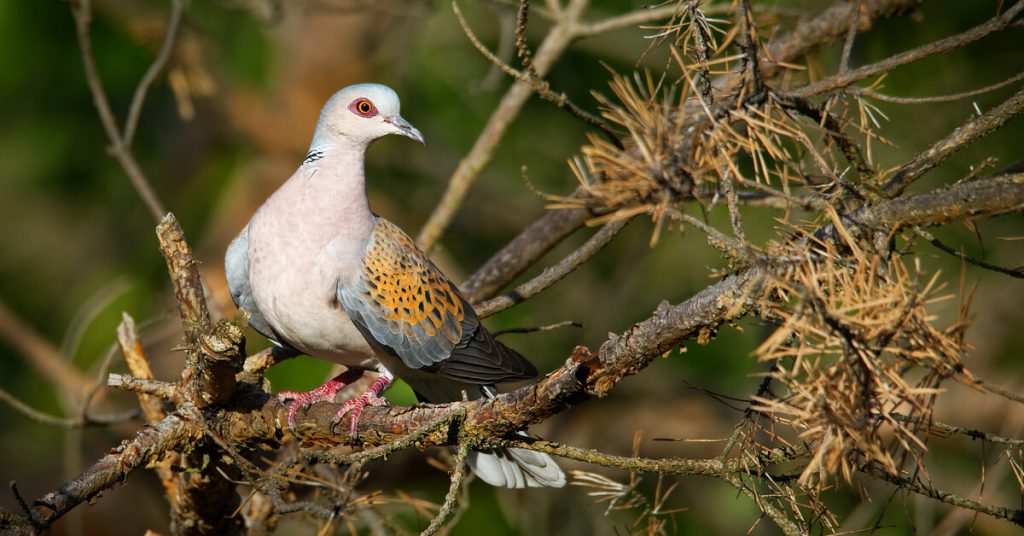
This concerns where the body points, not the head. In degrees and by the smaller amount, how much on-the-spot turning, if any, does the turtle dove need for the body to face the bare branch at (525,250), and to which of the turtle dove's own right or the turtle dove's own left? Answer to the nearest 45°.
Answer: approximately 180°

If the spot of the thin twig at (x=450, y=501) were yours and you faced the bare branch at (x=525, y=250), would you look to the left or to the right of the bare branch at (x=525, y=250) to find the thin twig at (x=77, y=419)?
left

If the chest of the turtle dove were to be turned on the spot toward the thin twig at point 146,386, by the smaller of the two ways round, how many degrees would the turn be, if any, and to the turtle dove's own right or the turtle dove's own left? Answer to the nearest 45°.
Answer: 0° — it already faces it

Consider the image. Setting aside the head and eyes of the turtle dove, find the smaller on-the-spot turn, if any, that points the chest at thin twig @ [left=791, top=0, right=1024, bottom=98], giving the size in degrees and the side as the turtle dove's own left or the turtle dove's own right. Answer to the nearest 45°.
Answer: approximately 90° to the turtle dove's own left

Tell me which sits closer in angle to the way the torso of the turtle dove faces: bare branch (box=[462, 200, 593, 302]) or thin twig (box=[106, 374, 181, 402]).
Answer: the thin twig

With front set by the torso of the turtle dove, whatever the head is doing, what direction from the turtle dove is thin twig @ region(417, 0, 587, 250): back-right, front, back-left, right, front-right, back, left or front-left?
back

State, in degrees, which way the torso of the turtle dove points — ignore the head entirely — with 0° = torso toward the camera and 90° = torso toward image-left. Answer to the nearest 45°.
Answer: approximately 45°

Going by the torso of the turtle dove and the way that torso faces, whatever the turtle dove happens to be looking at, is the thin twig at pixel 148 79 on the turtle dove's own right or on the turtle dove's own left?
on the turtle dove's own right
